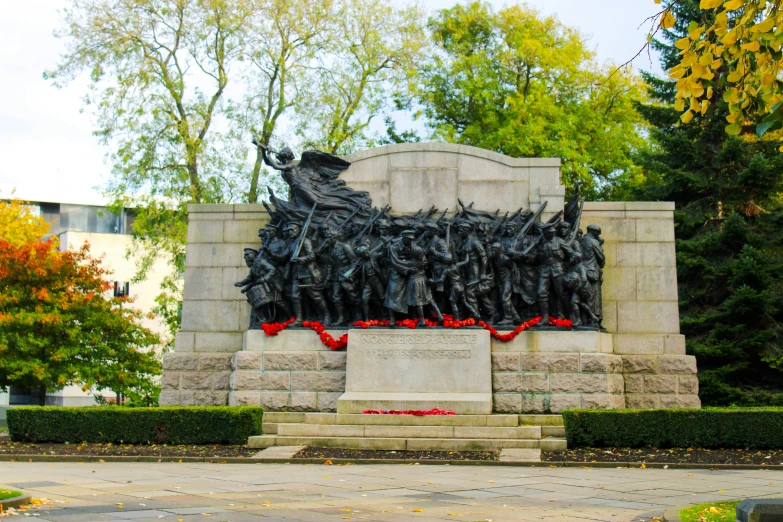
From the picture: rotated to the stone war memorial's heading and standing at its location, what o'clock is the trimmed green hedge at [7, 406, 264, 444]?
The trimmed green hedge is roughly at 2 o'clock from the stone war memorial.

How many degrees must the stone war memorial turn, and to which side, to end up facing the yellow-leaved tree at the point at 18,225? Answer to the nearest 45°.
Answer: approximately 135° to its right

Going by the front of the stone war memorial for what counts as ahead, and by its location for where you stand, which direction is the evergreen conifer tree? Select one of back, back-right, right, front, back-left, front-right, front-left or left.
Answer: back-left

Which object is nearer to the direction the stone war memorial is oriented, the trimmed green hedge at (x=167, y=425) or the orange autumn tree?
the trimmed green hedge

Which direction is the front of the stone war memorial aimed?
toward the camera

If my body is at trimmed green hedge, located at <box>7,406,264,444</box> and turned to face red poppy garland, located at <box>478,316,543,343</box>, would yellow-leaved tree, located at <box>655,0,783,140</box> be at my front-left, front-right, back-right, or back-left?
front-right

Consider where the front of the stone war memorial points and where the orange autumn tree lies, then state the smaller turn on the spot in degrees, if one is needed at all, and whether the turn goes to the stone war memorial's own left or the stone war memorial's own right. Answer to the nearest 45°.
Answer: approximately 135° to the stone war memorial's own right

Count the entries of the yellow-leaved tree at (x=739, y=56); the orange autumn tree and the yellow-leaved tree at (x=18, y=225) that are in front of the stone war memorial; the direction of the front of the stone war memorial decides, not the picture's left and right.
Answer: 1

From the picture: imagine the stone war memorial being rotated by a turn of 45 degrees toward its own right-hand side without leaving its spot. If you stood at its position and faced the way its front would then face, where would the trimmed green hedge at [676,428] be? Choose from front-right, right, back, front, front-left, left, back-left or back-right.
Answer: left

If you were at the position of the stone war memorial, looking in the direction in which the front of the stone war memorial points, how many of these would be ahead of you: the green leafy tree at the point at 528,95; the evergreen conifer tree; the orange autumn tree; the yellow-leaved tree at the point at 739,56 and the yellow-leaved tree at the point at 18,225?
1
